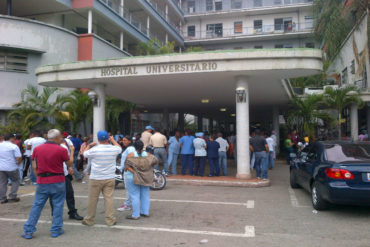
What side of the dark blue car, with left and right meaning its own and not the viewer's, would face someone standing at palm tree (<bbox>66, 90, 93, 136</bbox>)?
left

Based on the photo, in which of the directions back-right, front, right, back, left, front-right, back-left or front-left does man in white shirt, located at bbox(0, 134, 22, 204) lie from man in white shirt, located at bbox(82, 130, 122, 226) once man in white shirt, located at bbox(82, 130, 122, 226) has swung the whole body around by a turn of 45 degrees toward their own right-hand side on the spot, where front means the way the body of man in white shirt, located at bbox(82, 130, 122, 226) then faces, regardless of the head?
left

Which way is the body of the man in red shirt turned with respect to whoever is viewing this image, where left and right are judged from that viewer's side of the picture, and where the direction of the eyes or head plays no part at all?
facing away from the viewer and to the right of the viewer

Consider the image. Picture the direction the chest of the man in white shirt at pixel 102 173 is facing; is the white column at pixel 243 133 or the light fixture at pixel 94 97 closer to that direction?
the light fixture

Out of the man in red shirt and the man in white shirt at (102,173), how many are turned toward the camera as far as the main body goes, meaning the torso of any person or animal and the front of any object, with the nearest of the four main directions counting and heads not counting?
0

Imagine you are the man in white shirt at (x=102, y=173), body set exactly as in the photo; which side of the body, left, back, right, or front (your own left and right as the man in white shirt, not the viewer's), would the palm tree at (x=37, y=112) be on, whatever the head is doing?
front

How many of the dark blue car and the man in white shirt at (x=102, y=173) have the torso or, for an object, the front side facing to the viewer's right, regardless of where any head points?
0

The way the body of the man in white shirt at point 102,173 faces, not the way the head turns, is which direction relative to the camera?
away from the camera
